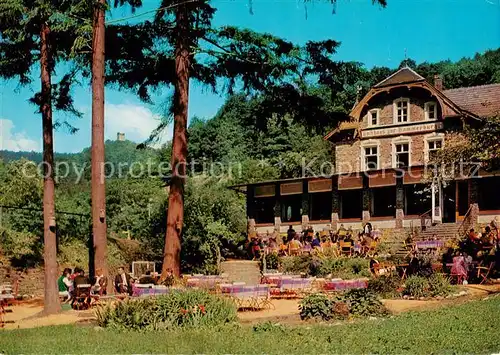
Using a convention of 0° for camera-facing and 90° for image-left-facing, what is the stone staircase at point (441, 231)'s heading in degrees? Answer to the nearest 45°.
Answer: approximately 0°

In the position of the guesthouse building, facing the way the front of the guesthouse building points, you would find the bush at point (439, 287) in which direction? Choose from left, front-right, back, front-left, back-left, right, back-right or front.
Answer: front-left

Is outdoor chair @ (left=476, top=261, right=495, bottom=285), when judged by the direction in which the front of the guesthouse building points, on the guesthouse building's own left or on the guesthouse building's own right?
on the guesthouse building's own left

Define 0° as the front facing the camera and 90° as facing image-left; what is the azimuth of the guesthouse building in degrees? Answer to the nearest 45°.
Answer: approximately 45°

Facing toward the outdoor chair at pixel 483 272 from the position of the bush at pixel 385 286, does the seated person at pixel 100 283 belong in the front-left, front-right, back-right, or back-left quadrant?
back-left
